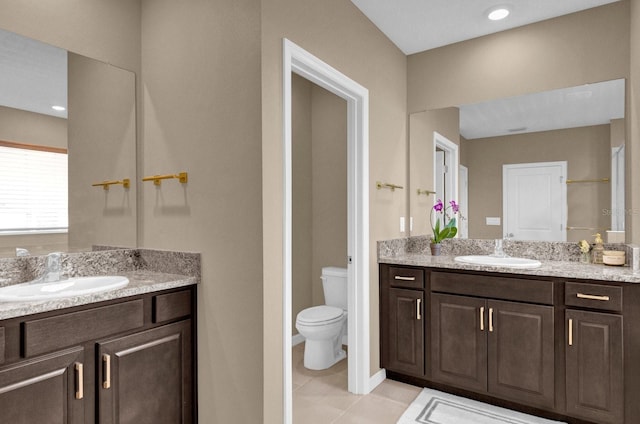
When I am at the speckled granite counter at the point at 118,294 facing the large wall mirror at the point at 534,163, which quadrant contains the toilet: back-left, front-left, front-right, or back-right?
front-left

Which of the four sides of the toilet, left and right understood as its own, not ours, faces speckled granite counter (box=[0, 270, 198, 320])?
front

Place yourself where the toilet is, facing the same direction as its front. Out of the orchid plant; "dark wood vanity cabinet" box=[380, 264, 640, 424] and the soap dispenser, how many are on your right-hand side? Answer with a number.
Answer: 0

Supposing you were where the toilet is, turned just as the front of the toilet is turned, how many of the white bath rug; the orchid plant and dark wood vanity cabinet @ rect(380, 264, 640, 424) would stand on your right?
0

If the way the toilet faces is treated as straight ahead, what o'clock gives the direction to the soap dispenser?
The soap dispenser is roughly at 8 o'clock from the toilet.

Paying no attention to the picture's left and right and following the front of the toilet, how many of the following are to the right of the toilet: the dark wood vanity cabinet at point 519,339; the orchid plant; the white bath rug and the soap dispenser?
0

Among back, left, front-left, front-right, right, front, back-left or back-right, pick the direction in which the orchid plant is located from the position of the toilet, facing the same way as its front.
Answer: back-left

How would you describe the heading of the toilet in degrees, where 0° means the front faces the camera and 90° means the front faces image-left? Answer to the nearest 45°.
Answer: approximately 45°

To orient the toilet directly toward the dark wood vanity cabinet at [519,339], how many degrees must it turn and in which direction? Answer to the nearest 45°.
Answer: approximately 90° to its left

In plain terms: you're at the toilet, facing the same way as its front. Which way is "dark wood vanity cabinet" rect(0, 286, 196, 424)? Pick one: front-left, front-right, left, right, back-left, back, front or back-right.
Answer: front
